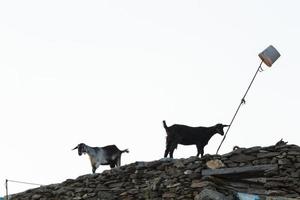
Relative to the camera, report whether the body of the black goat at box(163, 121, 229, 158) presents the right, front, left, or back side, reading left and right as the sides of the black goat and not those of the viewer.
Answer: right

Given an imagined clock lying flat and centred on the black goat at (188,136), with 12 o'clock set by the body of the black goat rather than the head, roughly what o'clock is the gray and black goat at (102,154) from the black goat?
The gray and black goat is roughly at 7 o'clock from the black goat.
